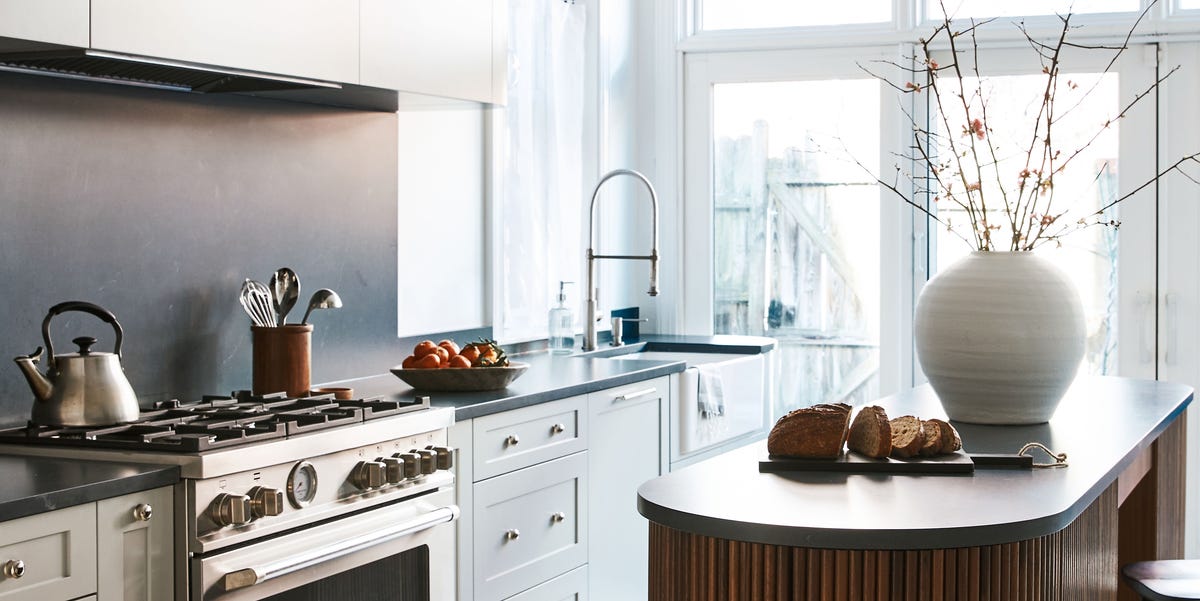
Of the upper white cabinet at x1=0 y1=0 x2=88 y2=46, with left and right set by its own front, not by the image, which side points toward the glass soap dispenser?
left

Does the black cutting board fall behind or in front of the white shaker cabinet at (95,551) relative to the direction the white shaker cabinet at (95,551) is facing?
in front

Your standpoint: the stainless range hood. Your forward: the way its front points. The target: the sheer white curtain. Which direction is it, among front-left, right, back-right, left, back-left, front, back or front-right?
left

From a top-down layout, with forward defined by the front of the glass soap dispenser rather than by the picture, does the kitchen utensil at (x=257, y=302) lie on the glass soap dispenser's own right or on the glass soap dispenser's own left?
on the glass soap dispenser's own right

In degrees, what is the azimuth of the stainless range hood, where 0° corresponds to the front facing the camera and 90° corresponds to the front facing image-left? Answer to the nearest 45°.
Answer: approximately 315°

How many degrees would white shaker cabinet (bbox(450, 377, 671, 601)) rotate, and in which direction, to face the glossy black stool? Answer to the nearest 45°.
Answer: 0° — it already faces it

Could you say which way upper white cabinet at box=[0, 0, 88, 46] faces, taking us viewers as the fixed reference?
facing the viewer and to the right of the viewer

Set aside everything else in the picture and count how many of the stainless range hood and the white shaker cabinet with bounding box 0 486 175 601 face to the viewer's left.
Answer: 0

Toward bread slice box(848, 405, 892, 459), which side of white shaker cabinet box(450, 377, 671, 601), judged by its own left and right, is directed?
front
